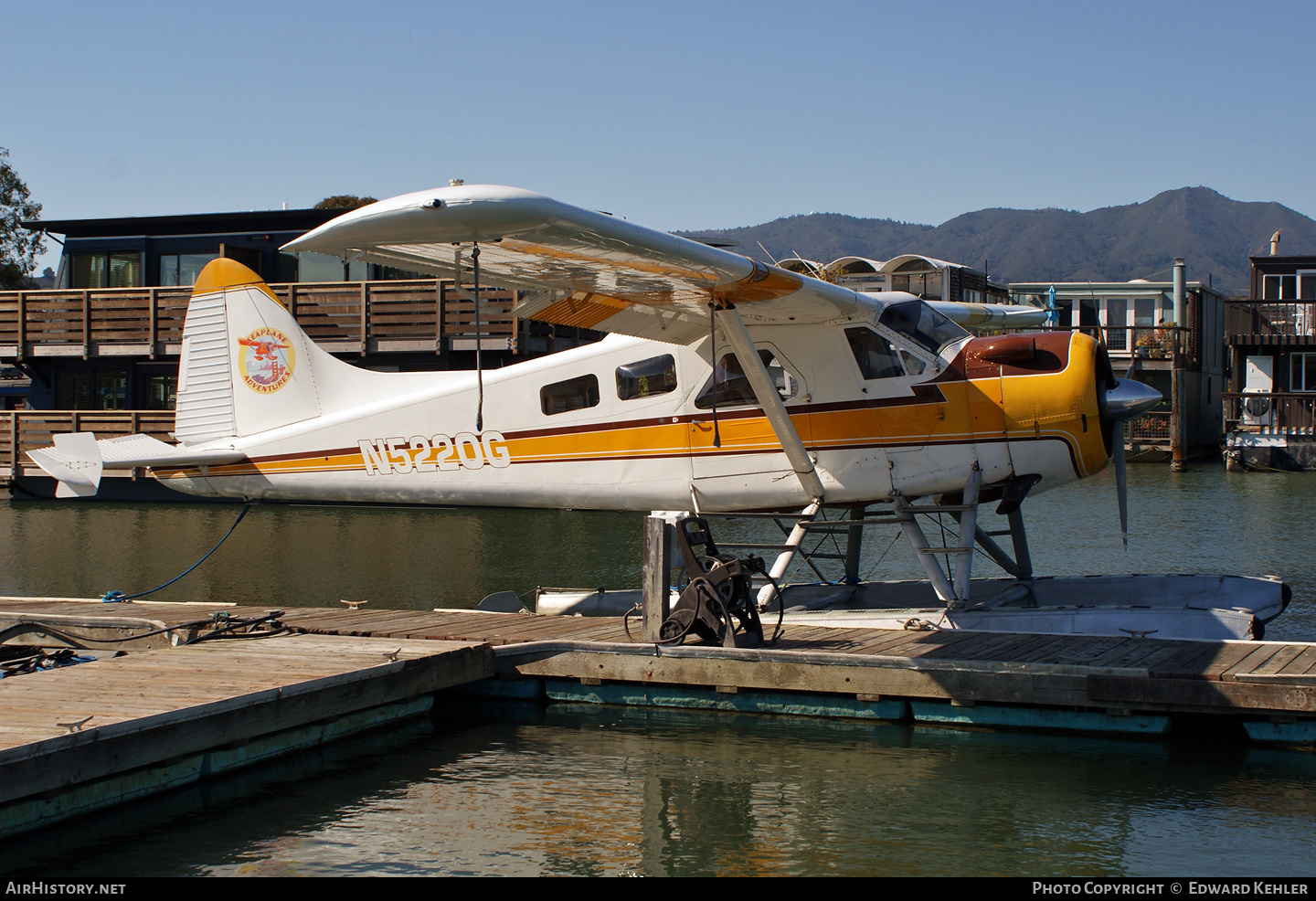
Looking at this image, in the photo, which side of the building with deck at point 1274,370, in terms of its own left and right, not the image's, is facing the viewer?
front

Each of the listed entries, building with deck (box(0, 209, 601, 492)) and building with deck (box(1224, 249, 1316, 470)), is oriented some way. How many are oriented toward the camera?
2

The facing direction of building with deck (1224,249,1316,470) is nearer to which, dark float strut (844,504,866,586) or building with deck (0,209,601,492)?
the dark float strut

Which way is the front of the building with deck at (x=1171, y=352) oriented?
toward the camera

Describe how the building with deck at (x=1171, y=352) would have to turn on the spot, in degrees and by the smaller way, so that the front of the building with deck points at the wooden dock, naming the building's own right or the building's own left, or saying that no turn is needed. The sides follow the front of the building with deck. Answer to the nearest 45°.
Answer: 0° — it already faces it

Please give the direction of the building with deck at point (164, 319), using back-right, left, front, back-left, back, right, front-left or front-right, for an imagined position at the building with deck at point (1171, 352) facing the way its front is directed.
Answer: front-right

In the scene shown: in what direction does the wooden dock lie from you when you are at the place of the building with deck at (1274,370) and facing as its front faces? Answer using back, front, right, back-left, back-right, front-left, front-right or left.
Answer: front

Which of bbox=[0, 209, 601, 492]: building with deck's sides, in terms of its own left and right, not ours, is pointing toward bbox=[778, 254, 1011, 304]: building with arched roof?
left

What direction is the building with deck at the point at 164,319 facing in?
toward the camera

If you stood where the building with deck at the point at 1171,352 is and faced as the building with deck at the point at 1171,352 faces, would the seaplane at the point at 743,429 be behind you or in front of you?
in front

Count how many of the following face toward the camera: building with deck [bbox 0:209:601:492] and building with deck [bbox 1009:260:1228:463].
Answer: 2

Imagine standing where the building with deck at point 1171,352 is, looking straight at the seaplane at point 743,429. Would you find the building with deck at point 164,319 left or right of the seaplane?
right

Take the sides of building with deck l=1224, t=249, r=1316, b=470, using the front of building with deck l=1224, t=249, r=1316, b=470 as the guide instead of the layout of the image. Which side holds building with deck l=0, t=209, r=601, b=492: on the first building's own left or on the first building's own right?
on the first building's own right

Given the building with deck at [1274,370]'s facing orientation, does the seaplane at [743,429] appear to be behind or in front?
in front

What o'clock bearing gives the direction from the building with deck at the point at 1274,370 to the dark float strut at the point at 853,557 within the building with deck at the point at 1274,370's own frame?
The dark float strut is roughly at 12 o'clock from the building with deck.
